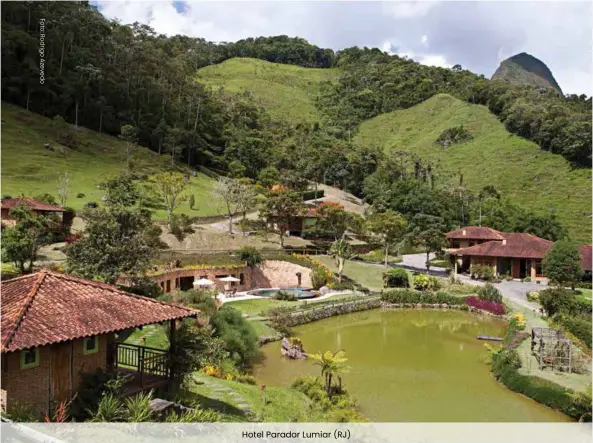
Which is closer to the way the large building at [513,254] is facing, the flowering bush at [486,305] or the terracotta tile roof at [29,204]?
the flowering bush

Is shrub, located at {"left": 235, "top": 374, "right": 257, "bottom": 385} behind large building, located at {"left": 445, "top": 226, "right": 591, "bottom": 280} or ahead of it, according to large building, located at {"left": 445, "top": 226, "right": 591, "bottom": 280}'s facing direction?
ahead

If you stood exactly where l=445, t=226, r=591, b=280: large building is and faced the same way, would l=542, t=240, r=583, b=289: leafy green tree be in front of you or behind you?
in front

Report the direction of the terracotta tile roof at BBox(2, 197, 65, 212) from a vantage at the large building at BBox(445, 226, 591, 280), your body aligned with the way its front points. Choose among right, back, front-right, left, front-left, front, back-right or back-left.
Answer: front-right

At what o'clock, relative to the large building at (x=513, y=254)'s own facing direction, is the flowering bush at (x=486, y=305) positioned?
The flowering bush is roughly at 12 o'clock from the large building.

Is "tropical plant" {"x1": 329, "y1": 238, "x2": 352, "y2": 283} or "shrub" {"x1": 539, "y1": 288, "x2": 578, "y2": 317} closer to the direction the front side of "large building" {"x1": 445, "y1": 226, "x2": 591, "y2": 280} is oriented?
the shrub

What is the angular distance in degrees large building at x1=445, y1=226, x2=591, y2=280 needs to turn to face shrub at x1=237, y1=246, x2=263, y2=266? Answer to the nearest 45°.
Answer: approximately 45° to its right

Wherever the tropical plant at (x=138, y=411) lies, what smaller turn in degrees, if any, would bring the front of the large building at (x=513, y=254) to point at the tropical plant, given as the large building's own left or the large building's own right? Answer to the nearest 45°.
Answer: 0° — it already faces it

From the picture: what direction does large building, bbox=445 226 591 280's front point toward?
toward the camera

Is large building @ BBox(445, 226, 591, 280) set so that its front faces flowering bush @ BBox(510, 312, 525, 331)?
yes

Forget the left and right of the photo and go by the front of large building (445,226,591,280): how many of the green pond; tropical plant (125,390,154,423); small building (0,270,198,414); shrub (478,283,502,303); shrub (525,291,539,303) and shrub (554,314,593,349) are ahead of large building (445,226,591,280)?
6

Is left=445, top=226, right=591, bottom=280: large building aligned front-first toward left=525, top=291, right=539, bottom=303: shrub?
yes

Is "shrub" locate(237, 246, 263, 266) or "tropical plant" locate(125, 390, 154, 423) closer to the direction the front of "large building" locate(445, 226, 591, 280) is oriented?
the tropical plant
